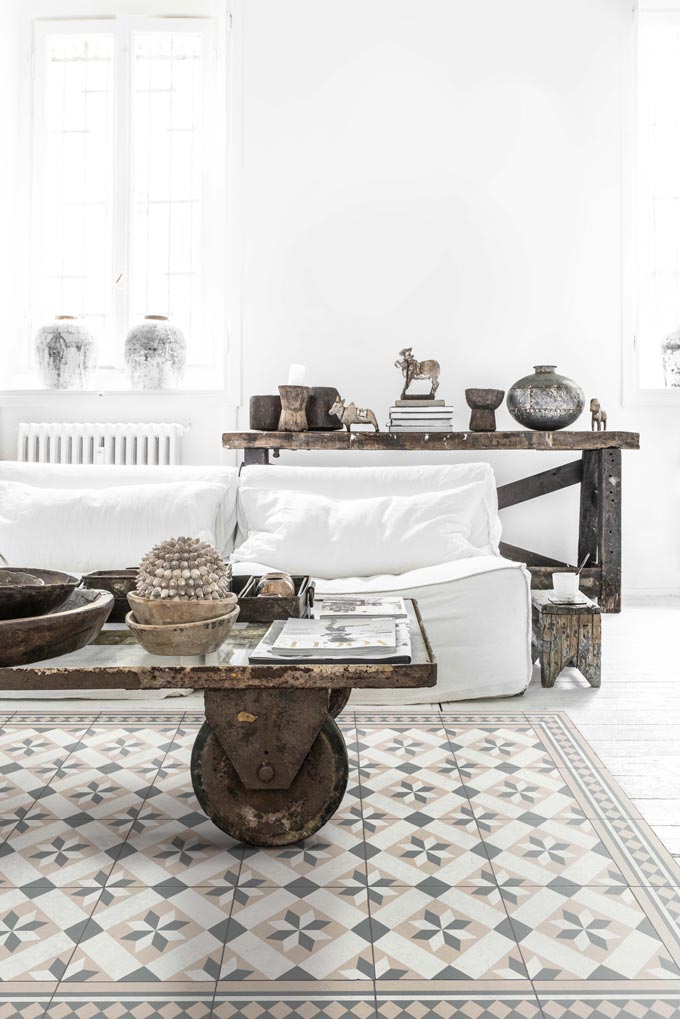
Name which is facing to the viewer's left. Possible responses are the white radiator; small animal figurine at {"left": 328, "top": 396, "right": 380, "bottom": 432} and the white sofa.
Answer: the small animal figurine

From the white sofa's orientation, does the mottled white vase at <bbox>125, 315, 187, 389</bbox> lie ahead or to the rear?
to the rear

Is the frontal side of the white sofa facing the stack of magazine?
yes

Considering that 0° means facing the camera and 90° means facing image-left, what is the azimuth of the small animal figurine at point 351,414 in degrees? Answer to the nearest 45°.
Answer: approximately 90°

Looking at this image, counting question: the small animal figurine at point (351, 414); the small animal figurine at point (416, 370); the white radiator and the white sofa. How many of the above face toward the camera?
2

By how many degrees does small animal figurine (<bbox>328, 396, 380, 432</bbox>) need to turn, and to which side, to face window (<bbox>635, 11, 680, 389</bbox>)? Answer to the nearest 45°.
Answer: approximately 135° to its right

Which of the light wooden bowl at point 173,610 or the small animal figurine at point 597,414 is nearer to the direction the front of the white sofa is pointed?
the light wooden bowl

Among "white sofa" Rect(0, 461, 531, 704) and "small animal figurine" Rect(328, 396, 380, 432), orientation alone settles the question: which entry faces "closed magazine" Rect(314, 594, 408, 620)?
the white sofa

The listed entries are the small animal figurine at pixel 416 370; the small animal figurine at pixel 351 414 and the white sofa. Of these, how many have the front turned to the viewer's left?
2
